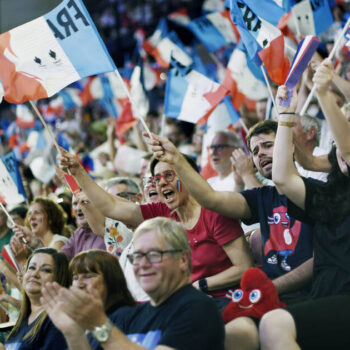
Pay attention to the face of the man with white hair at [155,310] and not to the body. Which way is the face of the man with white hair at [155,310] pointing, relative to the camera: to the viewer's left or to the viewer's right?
to the viewer's left

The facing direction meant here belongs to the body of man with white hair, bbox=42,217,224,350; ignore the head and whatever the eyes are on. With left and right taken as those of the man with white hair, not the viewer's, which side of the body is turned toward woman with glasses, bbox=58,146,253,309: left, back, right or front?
back

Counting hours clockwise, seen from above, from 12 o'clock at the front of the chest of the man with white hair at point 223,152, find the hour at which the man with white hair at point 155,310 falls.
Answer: the man with white hair at point 155,310 is roughly at 11 o'clock from the man with white hair at point 223,152.

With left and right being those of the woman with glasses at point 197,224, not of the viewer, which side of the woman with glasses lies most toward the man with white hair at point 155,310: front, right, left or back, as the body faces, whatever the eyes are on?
front

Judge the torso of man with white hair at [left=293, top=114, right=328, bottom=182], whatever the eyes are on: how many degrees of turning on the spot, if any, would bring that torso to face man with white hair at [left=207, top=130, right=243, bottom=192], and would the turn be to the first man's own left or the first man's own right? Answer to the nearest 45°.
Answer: approximately 45° to the first man's own right

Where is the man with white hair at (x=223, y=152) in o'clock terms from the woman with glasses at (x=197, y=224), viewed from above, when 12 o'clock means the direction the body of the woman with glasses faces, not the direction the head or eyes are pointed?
The man with white hair is roughly at 5 o'clock from the woman with glasses.

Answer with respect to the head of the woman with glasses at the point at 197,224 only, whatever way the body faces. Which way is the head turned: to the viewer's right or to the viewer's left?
to the viewer's left

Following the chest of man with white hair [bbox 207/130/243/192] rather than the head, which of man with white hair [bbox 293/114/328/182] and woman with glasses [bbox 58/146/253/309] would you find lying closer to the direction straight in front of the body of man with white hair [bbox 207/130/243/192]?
the woman with glasses

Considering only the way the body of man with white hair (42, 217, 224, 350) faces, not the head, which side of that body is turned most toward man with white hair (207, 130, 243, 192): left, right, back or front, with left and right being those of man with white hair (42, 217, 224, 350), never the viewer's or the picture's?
back

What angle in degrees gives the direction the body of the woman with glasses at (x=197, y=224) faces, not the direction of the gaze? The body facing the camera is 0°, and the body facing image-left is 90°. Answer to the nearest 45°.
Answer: approximately 45°

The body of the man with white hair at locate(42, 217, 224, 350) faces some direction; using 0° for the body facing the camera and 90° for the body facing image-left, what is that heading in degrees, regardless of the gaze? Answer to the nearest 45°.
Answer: approximately 45°
